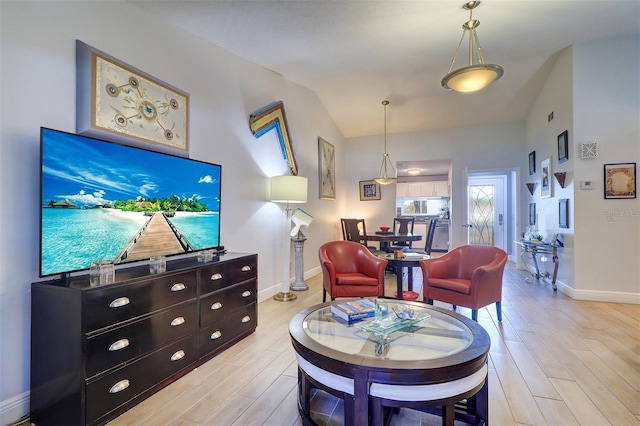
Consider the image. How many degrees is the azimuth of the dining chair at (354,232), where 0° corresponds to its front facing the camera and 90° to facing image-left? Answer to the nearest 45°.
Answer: approximately 225°

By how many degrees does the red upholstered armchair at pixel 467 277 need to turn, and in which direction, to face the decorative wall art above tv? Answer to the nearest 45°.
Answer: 0° — it already faces it

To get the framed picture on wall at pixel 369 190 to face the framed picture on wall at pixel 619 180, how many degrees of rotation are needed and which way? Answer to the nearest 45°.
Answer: approximately 45° to its left

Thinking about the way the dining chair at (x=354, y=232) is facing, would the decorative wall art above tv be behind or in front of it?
behind

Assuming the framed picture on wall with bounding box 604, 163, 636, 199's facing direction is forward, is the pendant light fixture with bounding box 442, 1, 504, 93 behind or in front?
in front

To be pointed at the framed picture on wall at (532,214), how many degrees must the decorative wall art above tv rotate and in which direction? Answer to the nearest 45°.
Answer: approximately 45° to its left

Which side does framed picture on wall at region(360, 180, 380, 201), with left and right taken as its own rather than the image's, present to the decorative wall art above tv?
front

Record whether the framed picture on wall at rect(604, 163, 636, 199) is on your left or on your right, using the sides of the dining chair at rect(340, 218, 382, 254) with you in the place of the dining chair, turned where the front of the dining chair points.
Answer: on your right

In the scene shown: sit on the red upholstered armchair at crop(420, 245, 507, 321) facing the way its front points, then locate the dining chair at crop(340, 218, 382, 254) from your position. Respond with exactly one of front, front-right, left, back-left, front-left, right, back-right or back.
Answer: right

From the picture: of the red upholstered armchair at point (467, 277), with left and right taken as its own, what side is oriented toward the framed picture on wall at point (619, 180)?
back

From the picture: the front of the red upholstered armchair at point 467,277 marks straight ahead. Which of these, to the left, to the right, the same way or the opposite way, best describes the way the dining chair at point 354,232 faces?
the opposite way

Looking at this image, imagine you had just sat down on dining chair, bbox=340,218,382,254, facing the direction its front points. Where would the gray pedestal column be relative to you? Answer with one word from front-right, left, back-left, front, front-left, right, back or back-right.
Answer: back

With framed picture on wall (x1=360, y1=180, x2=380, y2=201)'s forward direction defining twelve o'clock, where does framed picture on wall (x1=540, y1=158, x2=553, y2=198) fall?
framed picture on wall (x1=540, y1=158, x2=553, y2=198) is roughly at 10 o'clock from framed picture on wall (x1=360, y1=180, x2=380, y2=201).

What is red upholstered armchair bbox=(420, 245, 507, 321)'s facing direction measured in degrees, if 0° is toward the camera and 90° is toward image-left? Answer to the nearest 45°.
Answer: approximately 45°

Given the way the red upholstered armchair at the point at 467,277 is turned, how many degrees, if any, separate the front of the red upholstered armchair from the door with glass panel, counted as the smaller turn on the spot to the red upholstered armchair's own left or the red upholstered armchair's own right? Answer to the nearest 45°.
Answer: approximately 135° to the red upholstered armchair's own right
